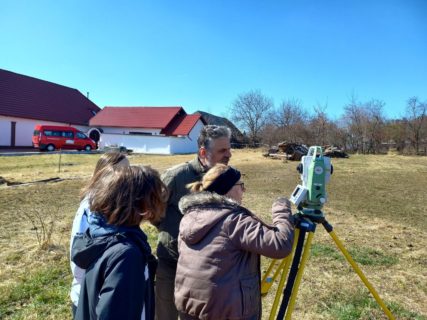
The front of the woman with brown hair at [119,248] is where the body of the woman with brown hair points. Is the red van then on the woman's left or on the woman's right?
on the woman's left

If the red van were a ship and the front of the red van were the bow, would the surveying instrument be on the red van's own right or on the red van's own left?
on the red van's own right

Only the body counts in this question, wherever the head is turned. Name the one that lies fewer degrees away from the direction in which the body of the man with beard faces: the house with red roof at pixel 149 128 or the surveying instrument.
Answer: the surveying instrument

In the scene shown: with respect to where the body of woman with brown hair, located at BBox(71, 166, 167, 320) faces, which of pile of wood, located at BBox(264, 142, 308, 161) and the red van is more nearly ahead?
the pile of wood

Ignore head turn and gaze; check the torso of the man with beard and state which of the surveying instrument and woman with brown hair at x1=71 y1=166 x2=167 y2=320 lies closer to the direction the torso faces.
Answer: the surveying instrument

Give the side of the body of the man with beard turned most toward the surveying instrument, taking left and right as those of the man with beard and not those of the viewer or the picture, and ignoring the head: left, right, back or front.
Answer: front

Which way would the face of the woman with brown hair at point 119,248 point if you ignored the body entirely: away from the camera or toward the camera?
away from the camera

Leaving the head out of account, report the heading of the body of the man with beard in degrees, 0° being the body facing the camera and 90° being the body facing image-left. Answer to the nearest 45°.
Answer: approximately 270°

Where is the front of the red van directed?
to the viewer's right
